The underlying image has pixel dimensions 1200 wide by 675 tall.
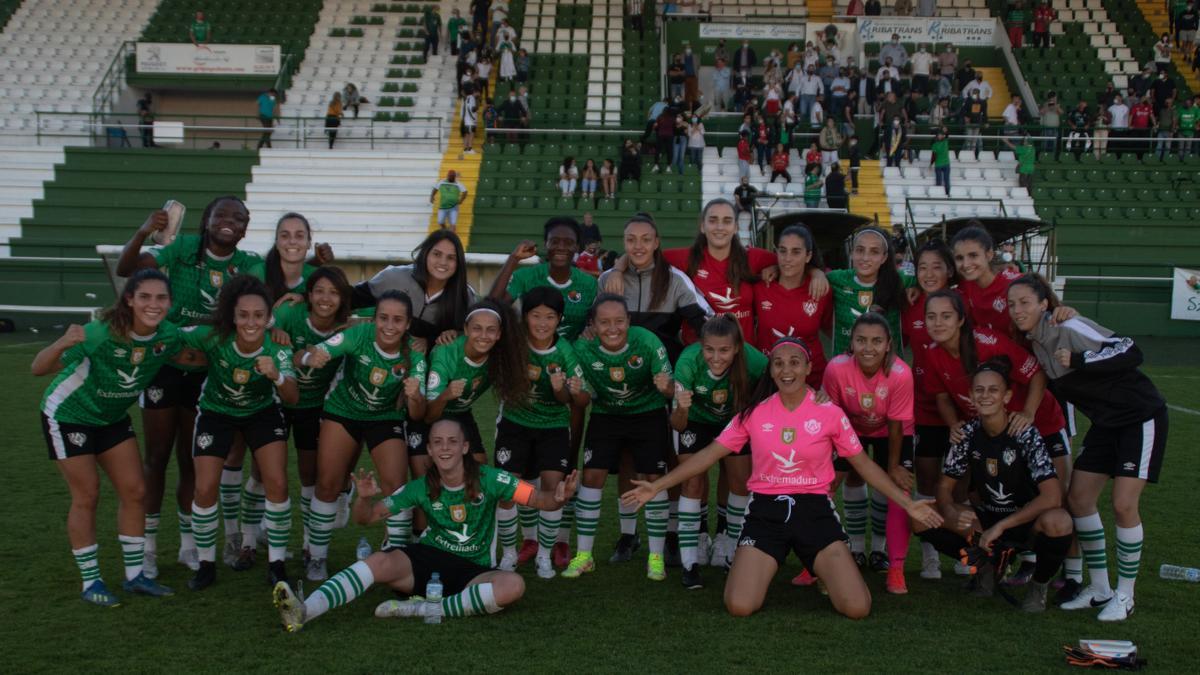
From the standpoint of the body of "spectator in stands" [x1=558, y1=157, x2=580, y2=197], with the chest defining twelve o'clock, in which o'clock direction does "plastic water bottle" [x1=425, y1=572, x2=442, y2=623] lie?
The plastic water bottle is roughly at 12 o'clock from the spectator in stands.

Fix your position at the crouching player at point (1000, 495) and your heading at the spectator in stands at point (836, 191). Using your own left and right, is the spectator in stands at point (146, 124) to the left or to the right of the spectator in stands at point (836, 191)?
left

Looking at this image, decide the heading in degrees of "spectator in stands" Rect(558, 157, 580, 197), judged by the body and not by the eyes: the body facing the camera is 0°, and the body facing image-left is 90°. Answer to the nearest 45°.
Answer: approximately 0°

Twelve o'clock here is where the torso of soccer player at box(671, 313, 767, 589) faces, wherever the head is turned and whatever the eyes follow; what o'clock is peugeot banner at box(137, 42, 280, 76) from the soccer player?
The peugeot banner is roughly at 5 o'clock from the soccer player.

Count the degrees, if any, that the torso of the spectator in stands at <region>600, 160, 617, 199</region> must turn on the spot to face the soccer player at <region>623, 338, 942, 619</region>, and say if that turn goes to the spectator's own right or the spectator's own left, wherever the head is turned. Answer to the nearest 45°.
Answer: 0° — they already face them

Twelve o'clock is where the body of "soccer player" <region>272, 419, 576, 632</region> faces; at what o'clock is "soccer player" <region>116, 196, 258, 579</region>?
"soccer player" <region>116, 196, 258, 579</region> is roughly at 4 o'clock from "soccer player" <region>272, 419, 576, 632</region>.

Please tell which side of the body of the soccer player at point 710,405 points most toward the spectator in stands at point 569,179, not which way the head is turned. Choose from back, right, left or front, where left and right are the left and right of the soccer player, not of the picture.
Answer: back

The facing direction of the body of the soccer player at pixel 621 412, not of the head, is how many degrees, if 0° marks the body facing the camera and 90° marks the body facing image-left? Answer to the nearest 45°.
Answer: approximately 0°

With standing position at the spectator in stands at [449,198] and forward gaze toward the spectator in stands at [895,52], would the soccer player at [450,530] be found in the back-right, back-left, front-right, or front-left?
back-right

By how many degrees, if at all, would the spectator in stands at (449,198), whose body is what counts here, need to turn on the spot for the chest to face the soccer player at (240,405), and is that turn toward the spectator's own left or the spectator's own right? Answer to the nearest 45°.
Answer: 0° — they already face them
